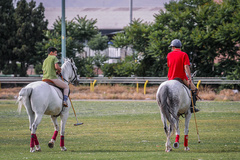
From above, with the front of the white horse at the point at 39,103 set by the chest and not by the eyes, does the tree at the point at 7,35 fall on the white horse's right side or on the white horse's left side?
on the white horse's left side

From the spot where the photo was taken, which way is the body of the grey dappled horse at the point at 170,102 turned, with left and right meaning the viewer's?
facing away from the viewer and to the right of the viewer

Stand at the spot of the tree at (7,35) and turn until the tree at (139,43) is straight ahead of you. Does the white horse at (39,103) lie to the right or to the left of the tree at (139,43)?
right

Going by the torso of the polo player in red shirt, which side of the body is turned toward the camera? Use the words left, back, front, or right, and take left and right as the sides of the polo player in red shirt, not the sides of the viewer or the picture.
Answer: back

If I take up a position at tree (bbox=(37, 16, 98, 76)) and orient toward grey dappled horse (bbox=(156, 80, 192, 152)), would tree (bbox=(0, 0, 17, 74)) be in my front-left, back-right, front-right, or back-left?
back-right

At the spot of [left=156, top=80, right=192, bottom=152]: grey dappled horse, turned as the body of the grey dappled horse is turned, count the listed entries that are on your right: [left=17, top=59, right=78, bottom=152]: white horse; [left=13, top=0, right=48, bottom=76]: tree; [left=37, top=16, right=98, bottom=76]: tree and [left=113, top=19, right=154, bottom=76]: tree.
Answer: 0

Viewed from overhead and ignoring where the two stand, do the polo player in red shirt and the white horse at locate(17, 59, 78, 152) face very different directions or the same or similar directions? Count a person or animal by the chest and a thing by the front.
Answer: same or similar directions

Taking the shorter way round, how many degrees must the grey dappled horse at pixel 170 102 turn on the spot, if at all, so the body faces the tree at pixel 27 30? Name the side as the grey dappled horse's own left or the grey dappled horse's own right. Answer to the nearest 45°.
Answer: approximately 90° to the grey dappled horse's own left

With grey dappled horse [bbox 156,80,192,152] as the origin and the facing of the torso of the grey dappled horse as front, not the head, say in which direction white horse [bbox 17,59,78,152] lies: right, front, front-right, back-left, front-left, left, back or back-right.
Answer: back-left

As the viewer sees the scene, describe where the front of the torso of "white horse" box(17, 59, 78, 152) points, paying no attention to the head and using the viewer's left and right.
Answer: facing away from the viewer and to the right of the viewer

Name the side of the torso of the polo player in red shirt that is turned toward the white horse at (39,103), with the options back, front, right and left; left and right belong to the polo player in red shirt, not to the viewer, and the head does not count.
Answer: left

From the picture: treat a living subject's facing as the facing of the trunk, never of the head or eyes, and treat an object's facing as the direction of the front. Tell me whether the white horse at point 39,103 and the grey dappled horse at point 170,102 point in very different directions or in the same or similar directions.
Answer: same or similar directions

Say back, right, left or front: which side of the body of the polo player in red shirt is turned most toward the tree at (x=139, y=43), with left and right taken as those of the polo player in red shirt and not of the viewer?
front

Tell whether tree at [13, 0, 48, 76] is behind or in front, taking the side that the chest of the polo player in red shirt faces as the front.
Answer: in front

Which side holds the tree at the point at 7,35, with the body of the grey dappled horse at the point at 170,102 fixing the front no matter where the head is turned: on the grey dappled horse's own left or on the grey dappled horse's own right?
on the grey dappled horse's own left

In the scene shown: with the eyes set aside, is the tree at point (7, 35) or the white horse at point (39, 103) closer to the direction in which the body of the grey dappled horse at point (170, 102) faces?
the tree
